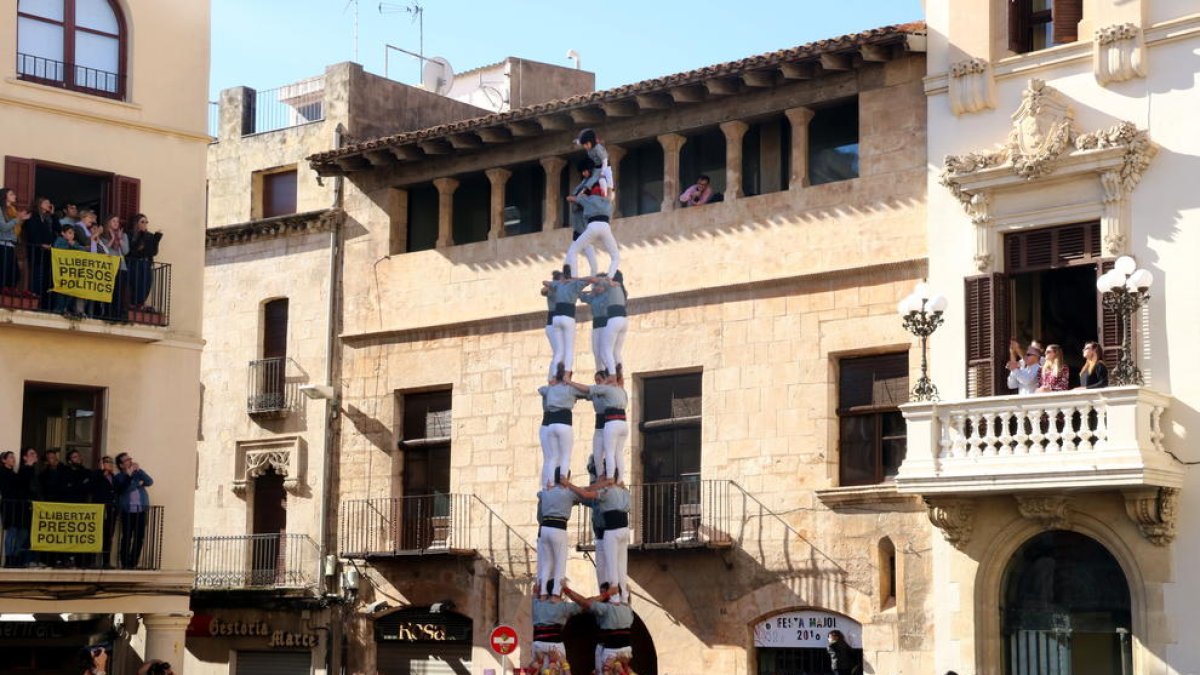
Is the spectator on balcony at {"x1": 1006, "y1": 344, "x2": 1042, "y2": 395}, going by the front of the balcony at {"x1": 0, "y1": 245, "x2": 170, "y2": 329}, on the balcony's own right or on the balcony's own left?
on the balcony's own left

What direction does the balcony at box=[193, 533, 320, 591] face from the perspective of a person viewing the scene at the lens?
facing the viewer

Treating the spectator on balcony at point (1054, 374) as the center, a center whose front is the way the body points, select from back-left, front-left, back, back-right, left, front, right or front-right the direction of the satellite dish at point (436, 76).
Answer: right

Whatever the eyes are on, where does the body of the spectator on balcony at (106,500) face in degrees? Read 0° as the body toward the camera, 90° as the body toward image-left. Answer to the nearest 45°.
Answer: approximately 315°

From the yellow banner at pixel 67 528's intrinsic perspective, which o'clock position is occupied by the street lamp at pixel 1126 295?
The street lamp is roughly at 10 o'clock from the yellow banner.

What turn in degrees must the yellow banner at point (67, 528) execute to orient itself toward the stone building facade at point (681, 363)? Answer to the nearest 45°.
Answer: approximately 90° to its left

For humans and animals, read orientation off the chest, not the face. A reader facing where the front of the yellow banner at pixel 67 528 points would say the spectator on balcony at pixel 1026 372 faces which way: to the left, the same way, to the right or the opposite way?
to the right

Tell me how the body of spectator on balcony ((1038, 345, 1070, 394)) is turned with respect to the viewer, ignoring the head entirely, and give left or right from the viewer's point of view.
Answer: facing the viewer and to the left of the viewer

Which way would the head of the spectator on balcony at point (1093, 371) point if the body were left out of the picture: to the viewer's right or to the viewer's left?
to the viewer's left

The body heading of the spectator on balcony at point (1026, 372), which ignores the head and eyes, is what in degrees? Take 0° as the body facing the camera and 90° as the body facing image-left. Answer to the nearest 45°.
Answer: approximately 45°

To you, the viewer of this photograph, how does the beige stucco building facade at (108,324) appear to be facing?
facing the viewer and to the right of the viewer

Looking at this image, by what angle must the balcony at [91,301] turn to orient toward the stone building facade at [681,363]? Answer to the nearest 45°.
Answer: approximately 90° to its left

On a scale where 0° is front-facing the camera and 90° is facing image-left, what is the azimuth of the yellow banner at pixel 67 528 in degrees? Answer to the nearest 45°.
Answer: approximately 0°

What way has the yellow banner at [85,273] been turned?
toward the camera
